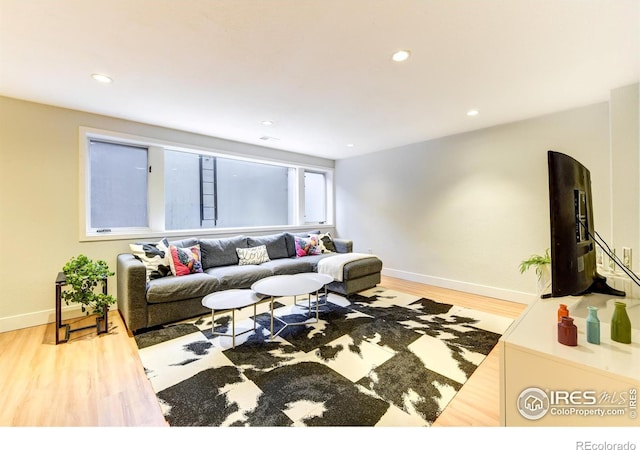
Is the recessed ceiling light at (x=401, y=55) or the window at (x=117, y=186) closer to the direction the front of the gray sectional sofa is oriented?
the recessed ceiling light

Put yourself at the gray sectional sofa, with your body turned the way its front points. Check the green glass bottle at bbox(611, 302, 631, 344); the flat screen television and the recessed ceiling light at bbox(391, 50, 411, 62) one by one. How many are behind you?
0

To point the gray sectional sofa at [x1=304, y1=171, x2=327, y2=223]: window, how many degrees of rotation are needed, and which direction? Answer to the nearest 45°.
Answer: approximately 90° to its left

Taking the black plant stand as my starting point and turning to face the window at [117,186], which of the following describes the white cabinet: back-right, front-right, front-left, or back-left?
back-right

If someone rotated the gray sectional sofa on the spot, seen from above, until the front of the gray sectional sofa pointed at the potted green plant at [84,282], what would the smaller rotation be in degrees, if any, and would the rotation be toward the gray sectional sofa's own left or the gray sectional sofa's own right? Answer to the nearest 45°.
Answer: approximately 135° to the gray sectional sofa's own right

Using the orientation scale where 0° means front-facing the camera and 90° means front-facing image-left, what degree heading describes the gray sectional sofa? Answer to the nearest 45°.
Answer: approximately 315°

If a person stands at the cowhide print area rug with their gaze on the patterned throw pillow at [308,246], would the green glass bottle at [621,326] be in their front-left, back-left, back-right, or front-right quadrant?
back-right

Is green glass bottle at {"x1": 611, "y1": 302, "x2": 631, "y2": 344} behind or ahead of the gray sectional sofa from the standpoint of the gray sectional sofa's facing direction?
ahead

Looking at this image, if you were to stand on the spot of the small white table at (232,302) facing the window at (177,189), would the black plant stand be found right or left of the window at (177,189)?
left

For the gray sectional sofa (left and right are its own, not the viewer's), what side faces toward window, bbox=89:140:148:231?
right

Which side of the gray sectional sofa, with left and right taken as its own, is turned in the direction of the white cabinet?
front

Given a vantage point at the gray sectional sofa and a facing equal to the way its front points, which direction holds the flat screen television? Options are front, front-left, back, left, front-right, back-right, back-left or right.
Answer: front

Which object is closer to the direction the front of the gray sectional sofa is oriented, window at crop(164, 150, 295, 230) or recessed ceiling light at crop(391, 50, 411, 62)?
the recessed ceiling light
